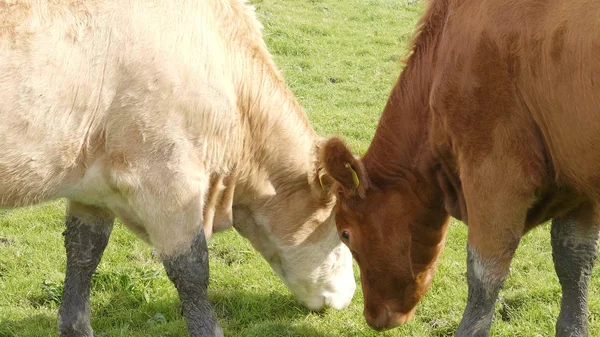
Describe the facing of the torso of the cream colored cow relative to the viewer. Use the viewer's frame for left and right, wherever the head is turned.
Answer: facing to the right of the viewer

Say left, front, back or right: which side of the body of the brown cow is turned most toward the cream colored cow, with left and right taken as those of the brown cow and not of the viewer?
front

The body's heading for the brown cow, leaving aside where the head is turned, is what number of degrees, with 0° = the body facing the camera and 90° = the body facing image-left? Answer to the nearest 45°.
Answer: approximately 90°

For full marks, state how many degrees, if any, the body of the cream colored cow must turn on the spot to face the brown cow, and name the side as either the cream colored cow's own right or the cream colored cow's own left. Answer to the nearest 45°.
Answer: approximately 45° to the cream colored cow's own right

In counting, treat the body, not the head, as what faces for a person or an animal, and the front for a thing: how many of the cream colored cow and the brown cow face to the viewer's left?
1
